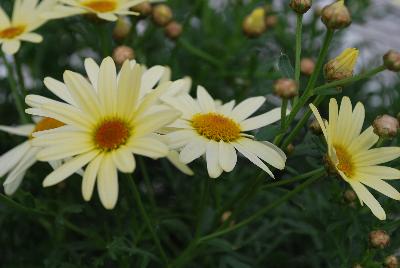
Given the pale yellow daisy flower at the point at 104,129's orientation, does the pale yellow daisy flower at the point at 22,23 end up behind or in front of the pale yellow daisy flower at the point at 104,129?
behind

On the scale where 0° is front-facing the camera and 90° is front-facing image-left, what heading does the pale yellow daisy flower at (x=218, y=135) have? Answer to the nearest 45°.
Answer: approximately 0°

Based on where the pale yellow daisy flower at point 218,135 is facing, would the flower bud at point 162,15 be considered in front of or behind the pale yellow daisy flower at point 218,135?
behind

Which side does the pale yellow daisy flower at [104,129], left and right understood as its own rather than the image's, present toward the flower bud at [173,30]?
back

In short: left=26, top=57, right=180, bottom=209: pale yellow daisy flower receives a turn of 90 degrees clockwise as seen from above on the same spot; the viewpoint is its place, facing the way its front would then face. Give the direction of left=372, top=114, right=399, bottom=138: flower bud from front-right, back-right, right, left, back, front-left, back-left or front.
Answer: back

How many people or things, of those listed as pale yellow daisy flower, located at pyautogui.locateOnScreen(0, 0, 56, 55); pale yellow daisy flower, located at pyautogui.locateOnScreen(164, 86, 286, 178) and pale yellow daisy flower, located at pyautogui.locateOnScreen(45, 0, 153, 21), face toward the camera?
3

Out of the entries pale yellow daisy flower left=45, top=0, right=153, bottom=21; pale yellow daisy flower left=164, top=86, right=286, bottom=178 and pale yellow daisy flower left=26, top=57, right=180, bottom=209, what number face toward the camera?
3
